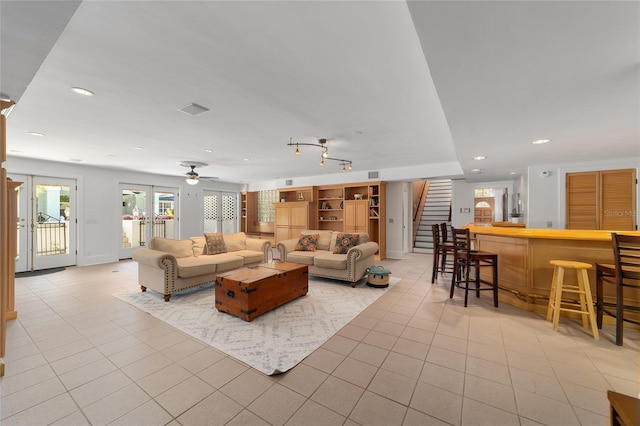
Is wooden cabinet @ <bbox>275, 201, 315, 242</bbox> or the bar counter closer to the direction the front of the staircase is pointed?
the bar counter

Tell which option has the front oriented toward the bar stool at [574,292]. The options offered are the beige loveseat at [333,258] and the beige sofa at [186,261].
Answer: the beige sofa

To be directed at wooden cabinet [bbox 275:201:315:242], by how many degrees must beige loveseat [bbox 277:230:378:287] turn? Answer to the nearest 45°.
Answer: approximately 135° to its right

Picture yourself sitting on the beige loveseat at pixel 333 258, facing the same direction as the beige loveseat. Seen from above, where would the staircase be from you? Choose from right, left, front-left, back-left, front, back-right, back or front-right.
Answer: back

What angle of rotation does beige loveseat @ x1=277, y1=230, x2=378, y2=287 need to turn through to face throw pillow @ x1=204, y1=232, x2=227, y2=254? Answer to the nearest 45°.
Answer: approximately 45° to its right

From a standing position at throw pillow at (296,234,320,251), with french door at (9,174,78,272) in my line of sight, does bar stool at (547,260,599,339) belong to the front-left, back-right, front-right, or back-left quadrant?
back-left

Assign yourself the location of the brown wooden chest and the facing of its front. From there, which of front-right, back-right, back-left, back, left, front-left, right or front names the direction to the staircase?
left

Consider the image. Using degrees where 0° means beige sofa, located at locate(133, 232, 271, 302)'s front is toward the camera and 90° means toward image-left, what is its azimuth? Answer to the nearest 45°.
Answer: approximately 315°
